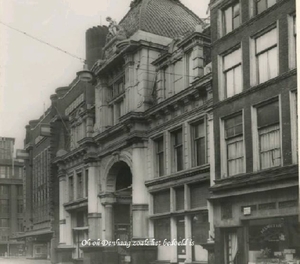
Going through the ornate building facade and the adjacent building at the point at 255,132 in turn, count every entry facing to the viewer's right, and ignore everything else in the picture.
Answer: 0

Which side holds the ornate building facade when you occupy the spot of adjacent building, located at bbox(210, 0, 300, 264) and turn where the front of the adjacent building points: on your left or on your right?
on your right

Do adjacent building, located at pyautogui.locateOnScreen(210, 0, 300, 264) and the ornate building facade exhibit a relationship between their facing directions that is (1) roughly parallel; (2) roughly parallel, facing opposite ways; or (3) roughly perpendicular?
roughly parallel

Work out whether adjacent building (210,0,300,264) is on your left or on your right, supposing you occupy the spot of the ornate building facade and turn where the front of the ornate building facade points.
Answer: on your left

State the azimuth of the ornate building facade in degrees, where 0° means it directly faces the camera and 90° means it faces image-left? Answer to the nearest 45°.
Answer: approximately 45°

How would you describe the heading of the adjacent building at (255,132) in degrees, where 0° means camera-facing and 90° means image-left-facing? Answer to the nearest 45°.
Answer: approximately 45°
